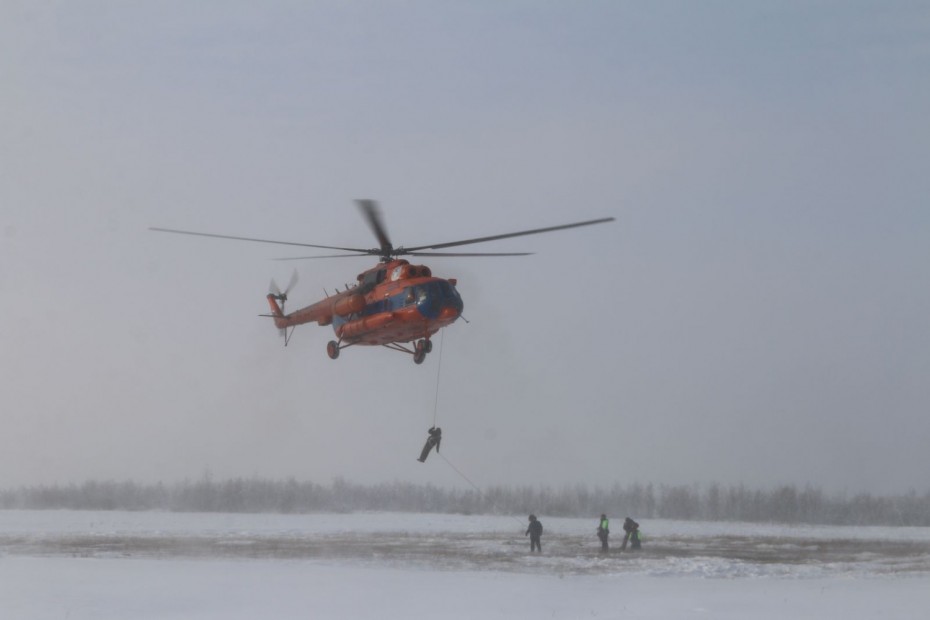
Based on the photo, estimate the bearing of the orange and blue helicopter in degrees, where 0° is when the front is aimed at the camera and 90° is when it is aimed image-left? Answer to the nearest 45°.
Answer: approximately 315°
